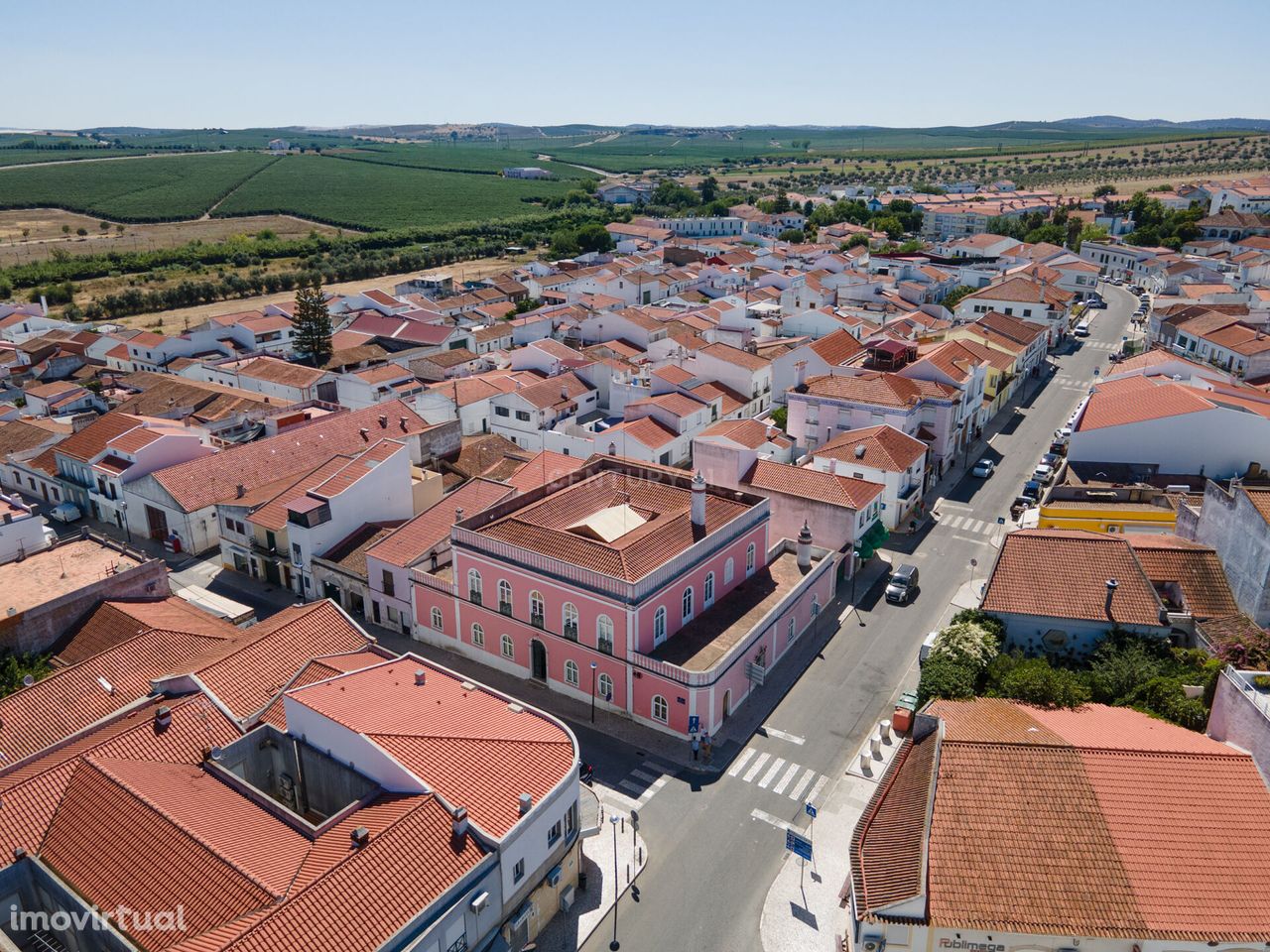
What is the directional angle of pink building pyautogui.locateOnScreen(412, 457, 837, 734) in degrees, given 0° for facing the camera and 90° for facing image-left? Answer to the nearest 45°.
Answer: approximately 45°

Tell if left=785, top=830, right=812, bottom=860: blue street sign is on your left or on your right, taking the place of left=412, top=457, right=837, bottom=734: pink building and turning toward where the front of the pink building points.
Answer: on your left

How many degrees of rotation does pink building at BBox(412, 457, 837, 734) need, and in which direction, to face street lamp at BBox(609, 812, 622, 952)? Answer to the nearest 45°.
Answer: approximately 45° to its left
